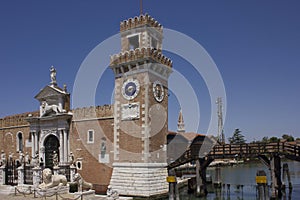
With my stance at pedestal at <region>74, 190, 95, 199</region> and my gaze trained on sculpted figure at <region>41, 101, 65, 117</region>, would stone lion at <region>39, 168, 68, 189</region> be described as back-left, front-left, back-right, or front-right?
front-left

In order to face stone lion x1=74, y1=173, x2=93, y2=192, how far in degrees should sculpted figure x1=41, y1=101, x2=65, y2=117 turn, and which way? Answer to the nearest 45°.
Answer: approximately 90° to its left

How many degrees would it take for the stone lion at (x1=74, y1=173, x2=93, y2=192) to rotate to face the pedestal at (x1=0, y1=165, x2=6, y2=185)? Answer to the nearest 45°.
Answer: approximately 45° to its right

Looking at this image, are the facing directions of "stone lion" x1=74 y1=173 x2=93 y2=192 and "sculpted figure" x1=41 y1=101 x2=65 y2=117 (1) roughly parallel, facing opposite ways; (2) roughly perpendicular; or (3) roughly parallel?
roughly parallel
